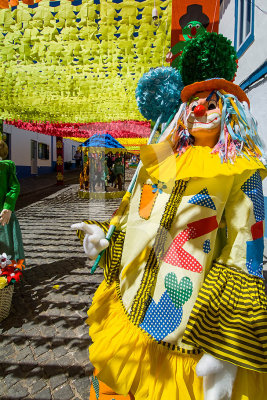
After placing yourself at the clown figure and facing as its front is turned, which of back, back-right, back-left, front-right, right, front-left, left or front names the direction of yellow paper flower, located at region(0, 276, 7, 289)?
right

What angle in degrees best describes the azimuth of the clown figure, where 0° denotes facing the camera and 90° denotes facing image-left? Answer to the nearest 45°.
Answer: approximately 45°

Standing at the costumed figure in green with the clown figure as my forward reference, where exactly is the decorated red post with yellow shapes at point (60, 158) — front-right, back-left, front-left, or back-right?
back-left

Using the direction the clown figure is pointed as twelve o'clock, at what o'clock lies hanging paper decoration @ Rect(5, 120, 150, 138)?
The hanging paper decoration is roughly at 4 o'clock from the clown figure.

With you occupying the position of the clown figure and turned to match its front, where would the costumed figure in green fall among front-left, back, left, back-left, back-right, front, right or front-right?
right

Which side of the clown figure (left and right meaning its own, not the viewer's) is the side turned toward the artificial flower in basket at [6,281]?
right

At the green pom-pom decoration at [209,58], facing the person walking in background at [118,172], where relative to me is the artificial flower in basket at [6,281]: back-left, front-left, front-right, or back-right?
front-left
